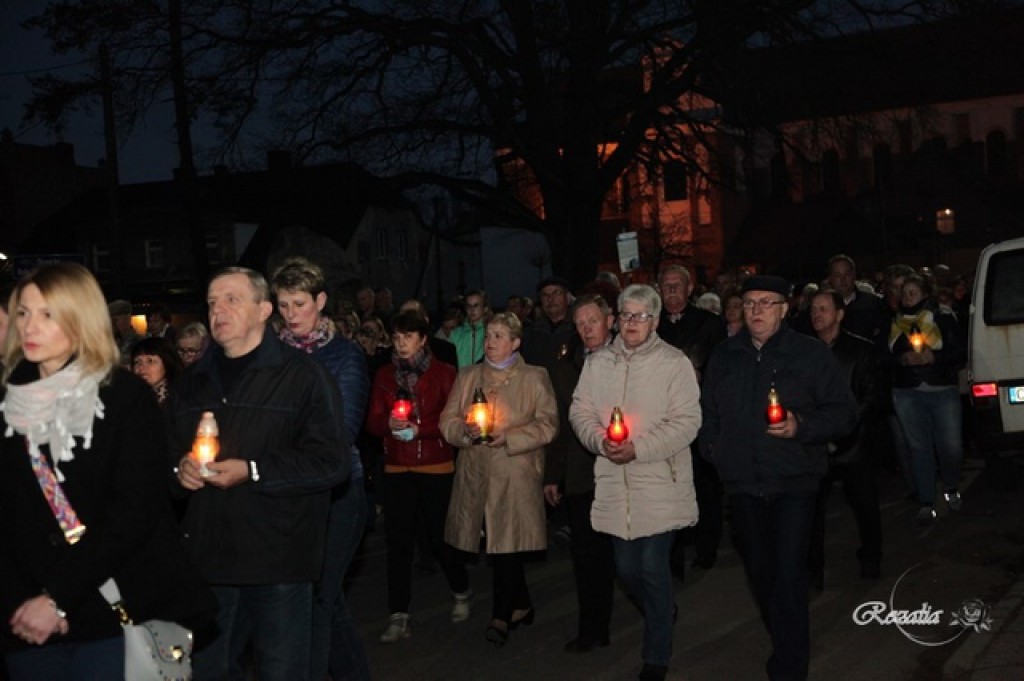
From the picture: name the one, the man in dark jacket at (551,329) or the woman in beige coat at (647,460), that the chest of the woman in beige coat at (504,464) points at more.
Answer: the woman in beige coat

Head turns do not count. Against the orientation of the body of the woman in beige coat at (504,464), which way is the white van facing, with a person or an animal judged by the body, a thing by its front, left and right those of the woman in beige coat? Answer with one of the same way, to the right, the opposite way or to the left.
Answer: the opposite way

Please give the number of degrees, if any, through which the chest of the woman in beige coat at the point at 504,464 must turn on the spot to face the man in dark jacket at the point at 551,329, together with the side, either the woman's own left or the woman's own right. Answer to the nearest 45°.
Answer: approximately 135° to the woman's own right

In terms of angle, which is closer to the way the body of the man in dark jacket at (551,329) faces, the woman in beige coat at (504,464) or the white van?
the woman in beige coat

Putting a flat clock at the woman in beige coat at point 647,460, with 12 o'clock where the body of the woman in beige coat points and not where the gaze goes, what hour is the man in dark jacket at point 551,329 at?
The man in dark jacket is roughly at 4 o'clock from the woman in beige coat.

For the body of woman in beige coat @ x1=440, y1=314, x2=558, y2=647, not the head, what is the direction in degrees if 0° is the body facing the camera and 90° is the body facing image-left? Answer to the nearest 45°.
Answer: approximately 45°

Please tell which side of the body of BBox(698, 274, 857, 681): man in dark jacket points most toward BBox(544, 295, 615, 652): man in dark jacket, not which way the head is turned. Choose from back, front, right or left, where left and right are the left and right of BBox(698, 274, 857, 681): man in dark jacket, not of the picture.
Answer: right

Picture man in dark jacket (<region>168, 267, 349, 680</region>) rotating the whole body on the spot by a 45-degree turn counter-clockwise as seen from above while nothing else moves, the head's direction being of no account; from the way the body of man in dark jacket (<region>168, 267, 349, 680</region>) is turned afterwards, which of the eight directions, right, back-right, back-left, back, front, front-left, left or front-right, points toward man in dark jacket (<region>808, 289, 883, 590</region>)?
back-left

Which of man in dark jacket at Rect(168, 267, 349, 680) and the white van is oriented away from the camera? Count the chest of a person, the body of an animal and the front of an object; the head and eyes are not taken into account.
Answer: the white van

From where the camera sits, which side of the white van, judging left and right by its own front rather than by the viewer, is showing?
back

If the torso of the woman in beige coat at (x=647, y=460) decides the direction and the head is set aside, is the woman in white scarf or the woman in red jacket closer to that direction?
the woman in white scarf
